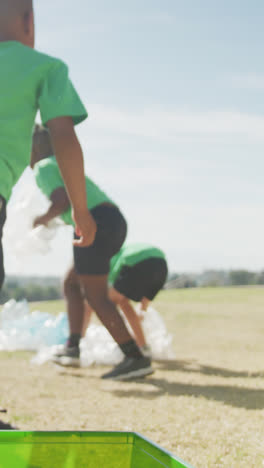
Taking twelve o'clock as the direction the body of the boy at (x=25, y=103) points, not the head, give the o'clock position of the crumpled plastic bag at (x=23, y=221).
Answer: The crumpled plastic bag is roughly at 12 o'clock from the boy.

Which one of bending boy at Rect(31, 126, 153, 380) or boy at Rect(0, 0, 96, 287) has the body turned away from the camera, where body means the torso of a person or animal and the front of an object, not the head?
the boy

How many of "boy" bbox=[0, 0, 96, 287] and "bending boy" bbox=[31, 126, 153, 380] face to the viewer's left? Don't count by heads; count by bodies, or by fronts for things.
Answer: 1

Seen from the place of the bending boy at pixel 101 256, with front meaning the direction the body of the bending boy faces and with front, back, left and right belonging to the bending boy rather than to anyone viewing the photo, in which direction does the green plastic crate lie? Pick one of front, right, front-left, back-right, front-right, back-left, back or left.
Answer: left

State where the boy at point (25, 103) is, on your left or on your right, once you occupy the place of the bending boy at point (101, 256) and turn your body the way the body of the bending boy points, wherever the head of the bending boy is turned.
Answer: on your left

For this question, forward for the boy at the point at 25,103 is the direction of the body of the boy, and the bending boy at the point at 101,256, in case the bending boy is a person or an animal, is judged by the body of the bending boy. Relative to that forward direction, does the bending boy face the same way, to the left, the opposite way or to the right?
to the left

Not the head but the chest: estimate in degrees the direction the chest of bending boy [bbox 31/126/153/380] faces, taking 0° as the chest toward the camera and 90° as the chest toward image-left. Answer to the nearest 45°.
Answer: approximately 90°

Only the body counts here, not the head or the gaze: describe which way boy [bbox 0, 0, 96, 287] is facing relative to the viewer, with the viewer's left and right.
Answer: facing away from the viewer

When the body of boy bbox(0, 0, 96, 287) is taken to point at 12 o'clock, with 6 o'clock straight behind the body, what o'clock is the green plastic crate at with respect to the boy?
The green plastic crate is roughly at 6 o'clock from the boy.

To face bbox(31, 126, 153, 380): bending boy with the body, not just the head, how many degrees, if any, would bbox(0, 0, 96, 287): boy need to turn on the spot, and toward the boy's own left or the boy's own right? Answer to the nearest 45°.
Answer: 0° — they already face them
